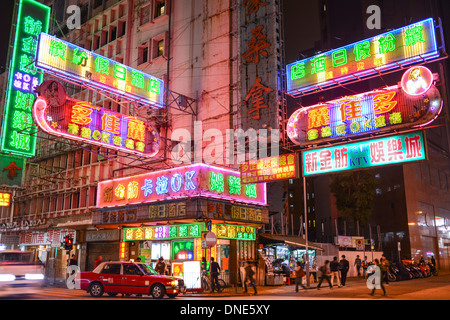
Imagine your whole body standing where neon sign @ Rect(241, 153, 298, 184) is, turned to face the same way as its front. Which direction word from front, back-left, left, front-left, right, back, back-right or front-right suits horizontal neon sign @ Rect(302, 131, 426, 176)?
left

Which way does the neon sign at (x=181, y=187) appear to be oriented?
toward the camera

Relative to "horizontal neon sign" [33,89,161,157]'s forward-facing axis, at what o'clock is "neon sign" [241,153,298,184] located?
The neon sign is roughly at 11 o'clock from the horizontal neon sign.

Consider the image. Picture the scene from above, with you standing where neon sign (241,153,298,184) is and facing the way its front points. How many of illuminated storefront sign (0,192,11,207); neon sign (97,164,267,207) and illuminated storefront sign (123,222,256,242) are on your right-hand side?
3

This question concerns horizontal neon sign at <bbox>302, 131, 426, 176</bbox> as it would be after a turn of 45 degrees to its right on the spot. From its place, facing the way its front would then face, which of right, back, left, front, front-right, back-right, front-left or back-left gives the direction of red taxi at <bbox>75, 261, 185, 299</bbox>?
front

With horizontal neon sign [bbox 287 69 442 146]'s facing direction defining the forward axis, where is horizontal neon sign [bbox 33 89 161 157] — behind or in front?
in front

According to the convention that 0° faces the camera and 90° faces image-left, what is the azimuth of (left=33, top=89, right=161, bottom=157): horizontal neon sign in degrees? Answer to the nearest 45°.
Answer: approximately 315°

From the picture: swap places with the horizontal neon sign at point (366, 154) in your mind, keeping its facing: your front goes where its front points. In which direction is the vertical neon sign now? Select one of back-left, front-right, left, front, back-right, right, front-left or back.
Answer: front-right

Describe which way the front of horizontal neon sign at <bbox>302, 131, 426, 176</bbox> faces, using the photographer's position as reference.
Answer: facing the viewer and to the left of the viewer

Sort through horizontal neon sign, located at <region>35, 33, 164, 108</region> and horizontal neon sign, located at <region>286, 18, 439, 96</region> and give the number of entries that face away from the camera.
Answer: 0

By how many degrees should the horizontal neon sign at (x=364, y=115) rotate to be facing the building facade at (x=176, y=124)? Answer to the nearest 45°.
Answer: approximately 90° to its right

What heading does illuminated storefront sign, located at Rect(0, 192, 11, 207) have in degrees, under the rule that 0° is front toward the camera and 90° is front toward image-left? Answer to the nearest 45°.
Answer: approximately 315°

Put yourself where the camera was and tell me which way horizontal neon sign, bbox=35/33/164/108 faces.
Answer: facing the viewer and to the right of the viewer

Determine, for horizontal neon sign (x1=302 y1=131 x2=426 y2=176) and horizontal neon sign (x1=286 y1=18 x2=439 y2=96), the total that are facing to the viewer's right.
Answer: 0

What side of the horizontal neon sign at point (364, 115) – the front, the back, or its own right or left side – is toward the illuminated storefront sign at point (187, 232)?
right
